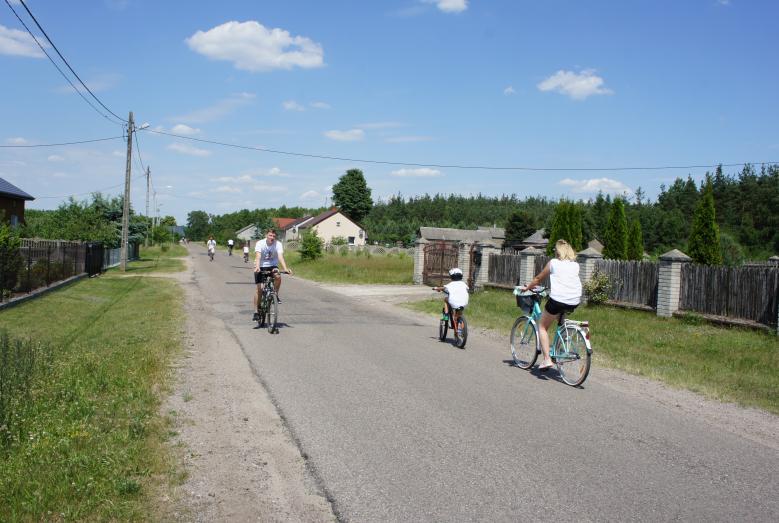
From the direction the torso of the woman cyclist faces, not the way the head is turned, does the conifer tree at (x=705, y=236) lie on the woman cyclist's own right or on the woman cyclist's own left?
on the woman cyclist's own right

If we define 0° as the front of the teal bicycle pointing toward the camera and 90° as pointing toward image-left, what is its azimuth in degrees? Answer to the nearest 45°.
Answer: approximately 135°

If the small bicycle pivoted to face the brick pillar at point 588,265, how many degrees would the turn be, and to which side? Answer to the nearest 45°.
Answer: approximately 90° to its right

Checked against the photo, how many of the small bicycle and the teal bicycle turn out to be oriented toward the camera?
0

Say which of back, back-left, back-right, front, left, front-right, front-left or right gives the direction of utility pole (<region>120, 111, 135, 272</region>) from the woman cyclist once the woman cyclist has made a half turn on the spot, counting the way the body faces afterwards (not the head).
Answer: back

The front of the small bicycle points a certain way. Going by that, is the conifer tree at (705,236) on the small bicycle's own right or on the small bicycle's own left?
on the small bicycle's own right

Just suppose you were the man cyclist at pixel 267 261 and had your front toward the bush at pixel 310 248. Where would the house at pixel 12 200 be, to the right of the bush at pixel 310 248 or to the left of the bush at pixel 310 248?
left

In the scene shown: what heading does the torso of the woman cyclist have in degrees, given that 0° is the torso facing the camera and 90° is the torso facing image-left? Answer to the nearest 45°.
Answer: approximately 135°

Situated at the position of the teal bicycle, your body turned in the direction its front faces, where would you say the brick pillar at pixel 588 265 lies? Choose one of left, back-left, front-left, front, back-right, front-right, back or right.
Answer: front-right

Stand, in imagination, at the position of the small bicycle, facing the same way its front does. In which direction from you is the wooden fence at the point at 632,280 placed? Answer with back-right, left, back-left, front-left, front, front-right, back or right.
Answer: right

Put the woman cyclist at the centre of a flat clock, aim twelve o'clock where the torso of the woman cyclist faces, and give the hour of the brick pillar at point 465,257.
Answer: The brick pillar is roughly at 1 o'clock from the woman cyclist.
